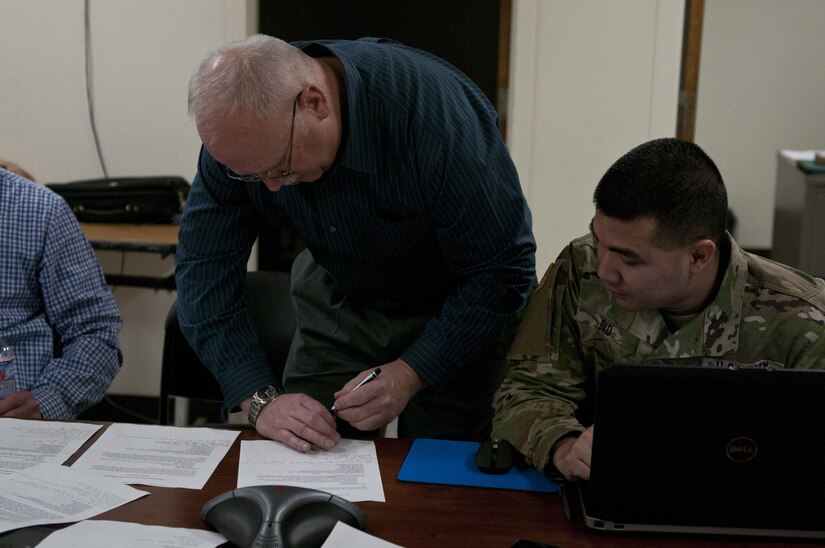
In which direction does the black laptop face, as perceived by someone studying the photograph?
facing away from the viewer

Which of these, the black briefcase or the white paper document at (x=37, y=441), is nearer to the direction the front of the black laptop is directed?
the black briefcase

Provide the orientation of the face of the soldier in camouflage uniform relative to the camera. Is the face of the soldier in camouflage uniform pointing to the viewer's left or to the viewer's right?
to the viewer's left

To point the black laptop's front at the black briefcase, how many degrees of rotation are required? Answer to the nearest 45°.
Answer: approximately 45° to its left
